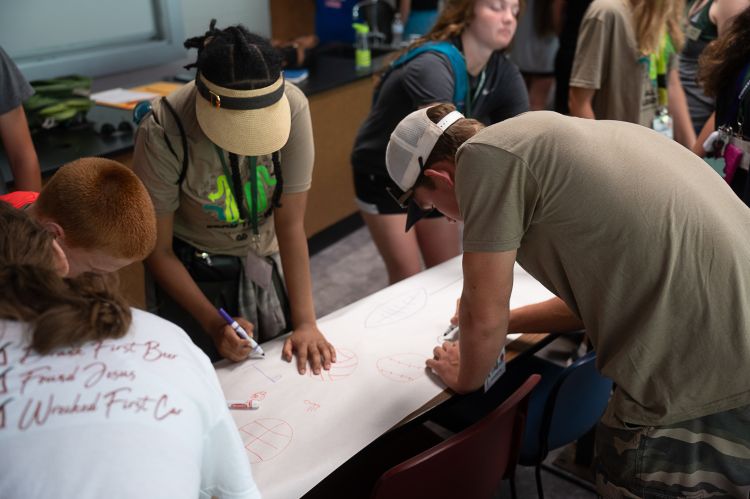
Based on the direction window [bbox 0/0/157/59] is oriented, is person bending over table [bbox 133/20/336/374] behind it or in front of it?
in front

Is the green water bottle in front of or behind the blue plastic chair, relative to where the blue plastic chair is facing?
in front

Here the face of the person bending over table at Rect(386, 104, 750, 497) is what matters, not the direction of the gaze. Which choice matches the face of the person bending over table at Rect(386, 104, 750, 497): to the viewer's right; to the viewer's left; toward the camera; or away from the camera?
to the viewer's left

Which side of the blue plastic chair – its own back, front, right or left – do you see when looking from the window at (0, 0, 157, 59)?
front

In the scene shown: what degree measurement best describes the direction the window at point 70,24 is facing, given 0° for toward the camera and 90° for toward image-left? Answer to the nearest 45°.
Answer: approximately 315°

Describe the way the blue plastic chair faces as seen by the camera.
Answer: facing away from the viewer and to the left of the viewer

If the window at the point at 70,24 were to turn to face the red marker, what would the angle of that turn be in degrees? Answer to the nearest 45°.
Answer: approximately 45° to its right
